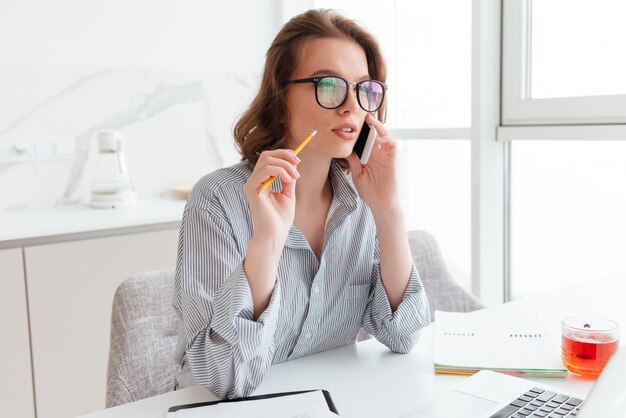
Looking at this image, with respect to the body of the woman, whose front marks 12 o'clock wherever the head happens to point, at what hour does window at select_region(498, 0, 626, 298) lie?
The window is roughly at 9 o'clock from the woman.

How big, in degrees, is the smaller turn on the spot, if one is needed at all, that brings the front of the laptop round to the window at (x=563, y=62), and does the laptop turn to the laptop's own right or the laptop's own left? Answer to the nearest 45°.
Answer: approximately 45° to the laptop's own right

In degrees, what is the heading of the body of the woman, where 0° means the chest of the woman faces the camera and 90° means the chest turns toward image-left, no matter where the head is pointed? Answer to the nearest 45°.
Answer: approximately 315°

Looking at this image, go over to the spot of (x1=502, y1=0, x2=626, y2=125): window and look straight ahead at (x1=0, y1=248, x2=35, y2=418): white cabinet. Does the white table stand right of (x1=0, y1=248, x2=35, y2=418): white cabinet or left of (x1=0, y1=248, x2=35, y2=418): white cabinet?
left

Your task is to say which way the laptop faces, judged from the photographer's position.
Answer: facing away from the viewer and to the left of the viewer

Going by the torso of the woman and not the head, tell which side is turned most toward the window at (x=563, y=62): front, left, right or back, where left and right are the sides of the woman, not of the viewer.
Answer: left
